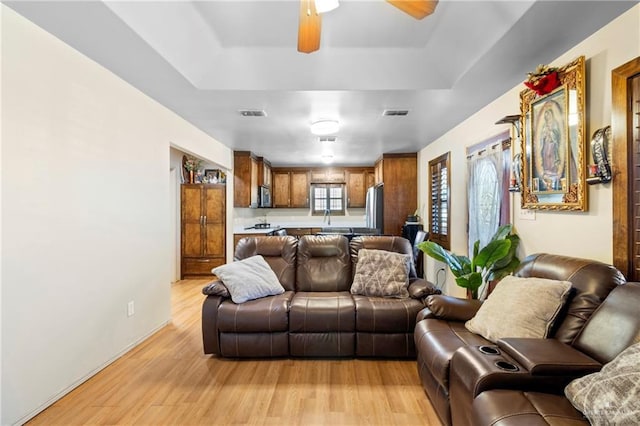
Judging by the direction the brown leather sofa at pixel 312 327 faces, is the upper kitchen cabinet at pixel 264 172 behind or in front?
behind

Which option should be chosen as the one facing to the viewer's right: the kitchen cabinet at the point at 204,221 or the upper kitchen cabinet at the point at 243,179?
the upper kitchen cabinet

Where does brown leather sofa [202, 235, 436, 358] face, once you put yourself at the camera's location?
facing the viewer

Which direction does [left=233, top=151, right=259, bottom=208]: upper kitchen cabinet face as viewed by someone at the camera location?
facing to the right of the viewer

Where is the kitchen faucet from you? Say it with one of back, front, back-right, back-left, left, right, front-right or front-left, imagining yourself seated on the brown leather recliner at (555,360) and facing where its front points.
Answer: right

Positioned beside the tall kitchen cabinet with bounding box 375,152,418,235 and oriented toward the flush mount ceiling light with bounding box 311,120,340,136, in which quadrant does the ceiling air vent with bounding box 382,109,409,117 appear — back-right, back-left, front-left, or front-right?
front-left

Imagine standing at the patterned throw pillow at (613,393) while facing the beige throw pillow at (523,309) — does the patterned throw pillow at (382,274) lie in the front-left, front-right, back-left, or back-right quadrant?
front-left

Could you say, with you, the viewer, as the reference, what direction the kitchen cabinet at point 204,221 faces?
facing the viewer

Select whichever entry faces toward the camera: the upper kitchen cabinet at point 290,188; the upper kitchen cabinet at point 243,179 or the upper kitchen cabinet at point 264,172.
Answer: the upper kitchen cabinet at point 290,188

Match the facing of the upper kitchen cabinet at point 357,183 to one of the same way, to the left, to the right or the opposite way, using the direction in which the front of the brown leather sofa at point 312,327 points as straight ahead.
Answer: the same way

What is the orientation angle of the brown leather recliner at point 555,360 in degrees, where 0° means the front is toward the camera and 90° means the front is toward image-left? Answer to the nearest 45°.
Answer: approximately 45°

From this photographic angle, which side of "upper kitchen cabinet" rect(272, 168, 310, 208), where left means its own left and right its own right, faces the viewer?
front

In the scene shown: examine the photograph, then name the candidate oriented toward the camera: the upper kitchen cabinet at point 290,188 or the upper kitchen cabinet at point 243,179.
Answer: the upper kitchen cabinet at point 290,188

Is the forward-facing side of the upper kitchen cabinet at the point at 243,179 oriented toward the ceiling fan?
no
